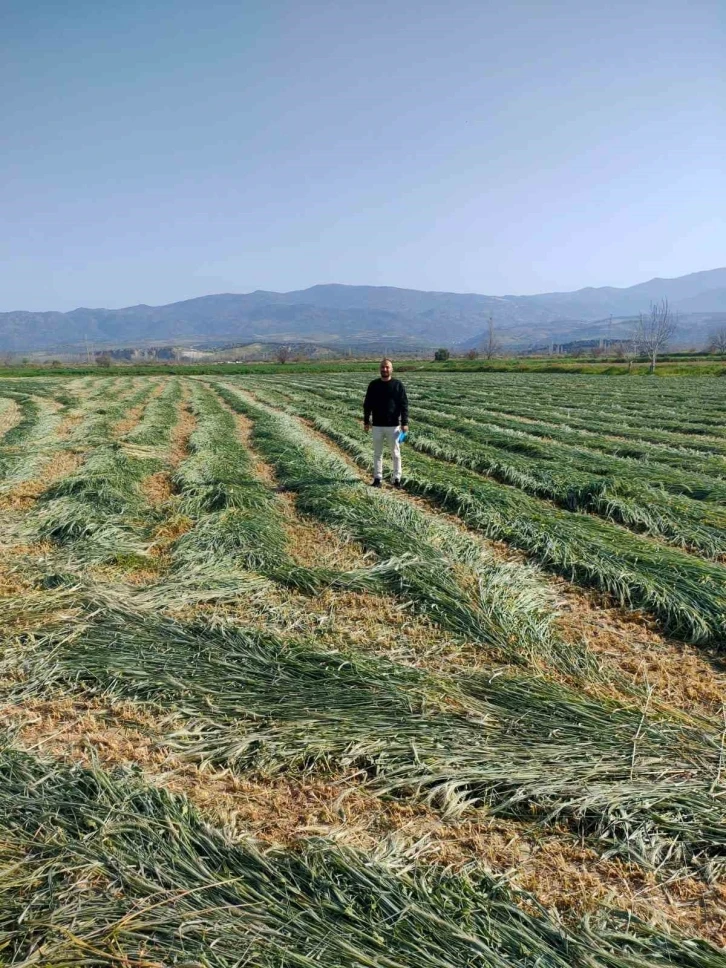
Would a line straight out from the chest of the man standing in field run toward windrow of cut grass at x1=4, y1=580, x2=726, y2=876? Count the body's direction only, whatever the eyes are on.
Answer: yes

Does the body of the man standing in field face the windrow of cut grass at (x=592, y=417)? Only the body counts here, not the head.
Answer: no

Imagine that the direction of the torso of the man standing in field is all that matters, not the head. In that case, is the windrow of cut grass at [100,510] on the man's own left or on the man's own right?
on the man's own right

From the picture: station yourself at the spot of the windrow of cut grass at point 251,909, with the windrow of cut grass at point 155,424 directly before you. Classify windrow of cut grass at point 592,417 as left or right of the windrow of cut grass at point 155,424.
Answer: right

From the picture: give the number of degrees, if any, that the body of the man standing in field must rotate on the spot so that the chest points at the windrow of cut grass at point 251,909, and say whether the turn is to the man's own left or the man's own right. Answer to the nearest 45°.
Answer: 0° — they already face it

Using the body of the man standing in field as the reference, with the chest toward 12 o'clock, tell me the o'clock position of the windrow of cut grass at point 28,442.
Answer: The windrow of cut grass is roughly at 4 o'clock from the man standing in field.

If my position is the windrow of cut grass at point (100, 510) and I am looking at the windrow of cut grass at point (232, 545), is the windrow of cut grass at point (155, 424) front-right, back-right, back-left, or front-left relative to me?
back-left

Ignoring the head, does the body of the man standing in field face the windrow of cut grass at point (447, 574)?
yes

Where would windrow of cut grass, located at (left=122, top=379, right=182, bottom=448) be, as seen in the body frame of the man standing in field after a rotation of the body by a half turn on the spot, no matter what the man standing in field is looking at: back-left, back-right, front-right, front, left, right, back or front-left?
front-left

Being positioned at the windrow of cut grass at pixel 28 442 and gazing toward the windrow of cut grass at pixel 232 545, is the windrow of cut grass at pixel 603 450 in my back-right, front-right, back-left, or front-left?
front-left

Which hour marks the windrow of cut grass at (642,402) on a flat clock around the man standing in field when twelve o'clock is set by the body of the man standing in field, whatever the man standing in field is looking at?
The windrow of cut grass is roughly at 7 o'clock from the man standing in field.

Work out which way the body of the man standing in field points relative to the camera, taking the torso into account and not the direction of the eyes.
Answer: toward the camera
